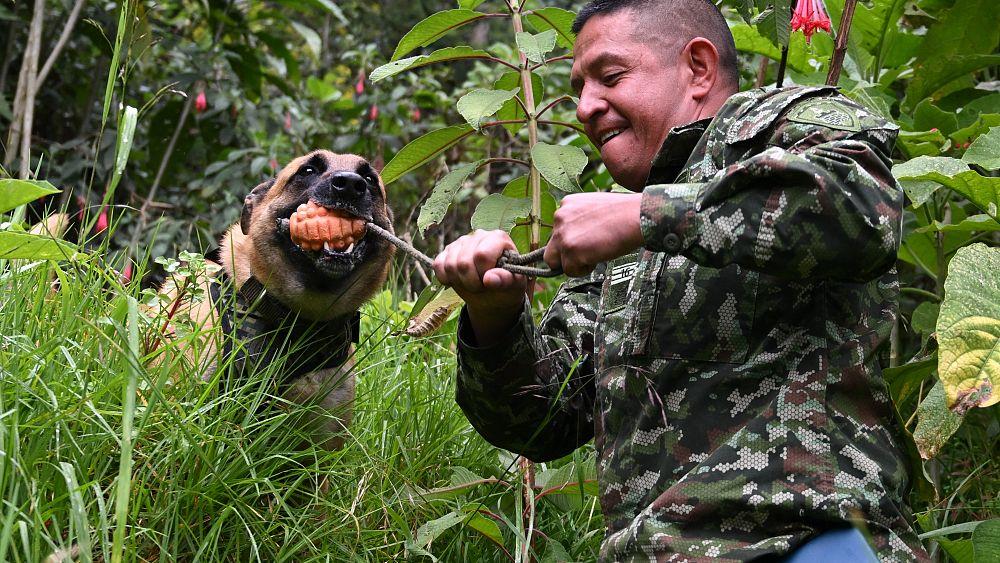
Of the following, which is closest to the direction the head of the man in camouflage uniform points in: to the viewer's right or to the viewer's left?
to the viewer's left

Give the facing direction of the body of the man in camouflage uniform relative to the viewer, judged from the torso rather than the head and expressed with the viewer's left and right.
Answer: facing the viewer and to the left of the viewer

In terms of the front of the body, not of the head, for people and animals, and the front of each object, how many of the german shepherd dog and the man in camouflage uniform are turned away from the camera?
0

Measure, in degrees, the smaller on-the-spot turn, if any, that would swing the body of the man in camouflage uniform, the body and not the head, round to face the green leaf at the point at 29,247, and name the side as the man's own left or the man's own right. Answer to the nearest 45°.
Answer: approximately 45° to the man's own right

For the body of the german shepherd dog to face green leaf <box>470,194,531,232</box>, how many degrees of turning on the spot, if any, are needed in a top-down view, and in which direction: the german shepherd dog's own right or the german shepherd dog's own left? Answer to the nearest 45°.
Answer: approximately 45° to the german shepherd dog's own left

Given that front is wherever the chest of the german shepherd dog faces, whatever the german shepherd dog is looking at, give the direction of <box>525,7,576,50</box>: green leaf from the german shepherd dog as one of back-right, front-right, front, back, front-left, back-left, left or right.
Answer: front-left

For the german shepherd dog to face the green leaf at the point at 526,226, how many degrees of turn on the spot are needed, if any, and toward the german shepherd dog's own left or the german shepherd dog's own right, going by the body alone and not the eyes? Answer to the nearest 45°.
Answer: approximately 45° to the german shepherd dog's own left

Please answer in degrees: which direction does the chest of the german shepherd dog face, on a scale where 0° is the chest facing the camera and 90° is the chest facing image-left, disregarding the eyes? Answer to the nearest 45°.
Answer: approximately 315°

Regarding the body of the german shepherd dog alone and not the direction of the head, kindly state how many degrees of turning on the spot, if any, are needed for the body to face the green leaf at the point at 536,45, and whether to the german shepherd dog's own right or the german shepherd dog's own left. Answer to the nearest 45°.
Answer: approximately 45° to the german shepherd dog's own left
